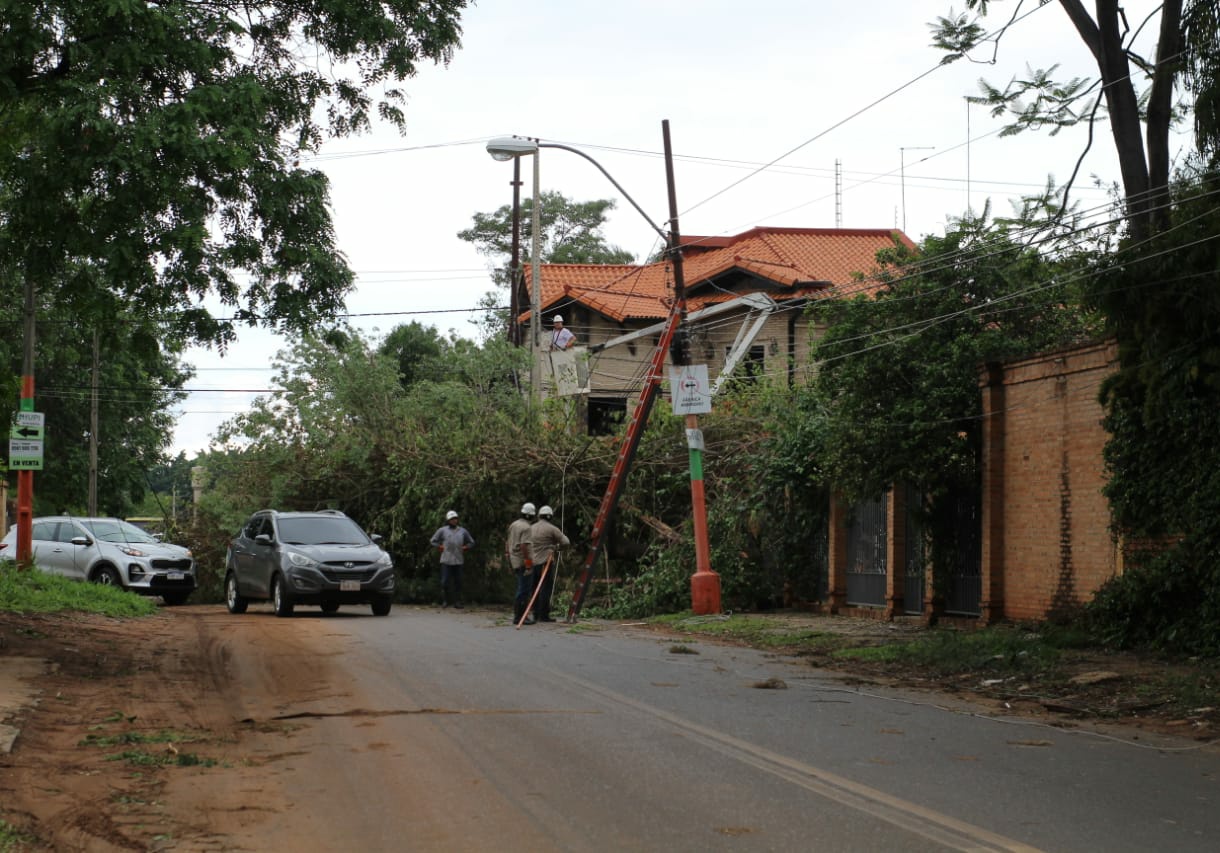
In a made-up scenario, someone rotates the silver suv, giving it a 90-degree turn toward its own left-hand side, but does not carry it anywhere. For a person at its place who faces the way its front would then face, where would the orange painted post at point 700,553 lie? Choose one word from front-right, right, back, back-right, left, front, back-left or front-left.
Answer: right

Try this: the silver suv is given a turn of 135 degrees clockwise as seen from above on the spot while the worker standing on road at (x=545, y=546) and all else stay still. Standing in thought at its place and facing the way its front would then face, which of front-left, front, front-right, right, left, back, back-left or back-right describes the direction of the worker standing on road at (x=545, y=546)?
back-left

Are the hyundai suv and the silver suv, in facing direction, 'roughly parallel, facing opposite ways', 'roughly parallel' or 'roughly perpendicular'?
roughly parallel

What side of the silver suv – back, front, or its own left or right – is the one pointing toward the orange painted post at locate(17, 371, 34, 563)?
right

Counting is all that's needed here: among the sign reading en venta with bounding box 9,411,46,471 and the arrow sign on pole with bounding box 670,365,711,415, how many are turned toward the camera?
2

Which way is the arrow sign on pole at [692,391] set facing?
toward the camera

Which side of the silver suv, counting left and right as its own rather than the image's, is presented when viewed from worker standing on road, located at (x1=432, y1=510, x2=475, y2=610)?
front

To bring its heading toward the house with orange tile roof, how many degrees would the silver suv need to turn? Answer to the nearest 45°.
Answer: approximately 90° to its left

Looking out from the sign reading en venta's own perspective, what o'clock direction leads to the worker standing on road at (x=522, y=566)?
The worker standing on road is roughly at 10 o'clock from the sign reading en venta.

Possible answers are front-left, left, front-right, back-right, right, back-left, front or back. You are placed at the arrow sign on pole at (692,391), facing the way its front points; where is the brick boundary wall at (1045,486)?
front-left

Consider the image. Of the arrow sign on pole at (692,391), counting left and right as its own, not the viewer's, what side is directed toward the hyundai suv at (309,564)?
right
